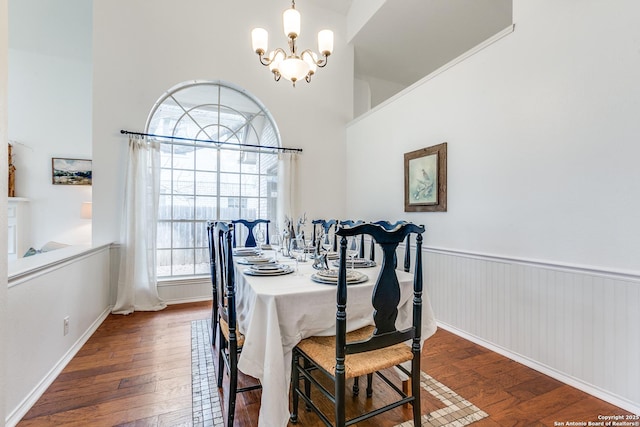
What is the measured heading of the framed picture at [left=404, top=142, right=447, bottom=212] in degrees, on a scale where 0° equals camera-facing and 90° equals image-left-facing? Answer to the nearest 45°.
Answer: approximately 45°

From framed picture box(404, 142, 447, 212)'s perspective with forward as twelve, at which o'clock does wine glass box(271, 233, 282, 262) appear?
The wine glass is roughly at 1 o'clock from the framed picture.

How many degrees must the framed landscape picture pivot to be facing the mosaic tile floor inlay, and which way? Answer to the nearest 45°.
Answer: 0° — it already faces it

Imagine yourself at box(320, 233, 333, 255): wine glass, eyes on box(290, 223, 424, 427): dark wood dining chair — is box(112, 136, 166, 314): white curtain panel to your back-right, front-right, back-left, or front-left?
back-right

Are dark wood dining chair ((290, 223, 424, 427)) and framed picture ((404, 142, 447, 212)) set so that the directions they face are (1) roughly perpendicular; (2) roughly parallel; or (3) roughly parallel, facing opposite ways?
roughly perpendicular

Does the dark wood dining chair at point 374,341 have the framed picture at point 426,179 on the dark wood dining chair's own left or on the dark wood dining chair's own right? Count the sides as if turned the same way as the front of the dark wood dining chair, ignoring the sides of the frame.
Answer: on the dark wood dining chair's own right

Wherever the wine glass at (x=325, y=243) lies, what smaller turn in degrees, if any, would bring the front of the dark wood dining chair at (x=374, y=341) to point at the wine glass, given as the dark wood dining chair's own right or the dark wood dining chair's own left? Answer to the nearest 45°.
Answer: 0° — it already faces it

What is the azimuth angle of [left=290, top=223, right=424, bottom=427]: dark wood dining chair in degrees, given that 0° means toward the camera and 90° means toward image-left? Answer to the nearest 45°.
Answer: approximately 135°

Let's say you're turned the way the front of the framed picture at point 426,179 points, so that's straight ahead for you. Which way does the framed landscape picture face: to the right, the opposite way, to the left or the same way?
to the left
